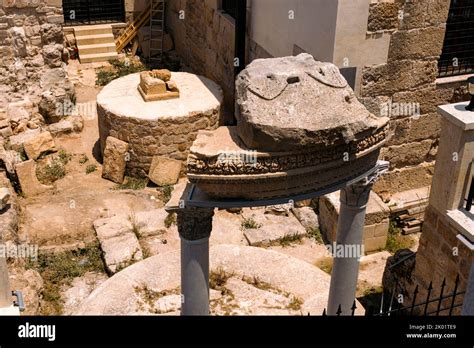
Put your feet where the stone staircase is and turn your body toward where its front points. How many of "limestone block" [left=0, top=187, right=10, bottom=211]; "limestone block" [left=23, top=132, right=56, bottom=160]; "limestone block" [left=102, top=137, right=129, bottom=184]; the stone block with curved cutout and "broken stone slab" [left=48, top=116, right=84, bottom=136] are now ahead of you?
5

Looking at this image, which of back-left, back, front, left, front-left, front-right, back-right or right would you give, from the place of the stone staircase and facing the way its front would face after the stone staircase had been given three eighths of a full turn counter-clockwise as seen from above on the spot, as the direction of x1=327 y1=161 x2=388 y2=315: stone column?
back-right

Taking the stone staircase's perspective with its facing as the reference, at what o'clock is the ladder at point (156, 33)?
The ladder is roughly at 9 o'clock from the stone staircase.

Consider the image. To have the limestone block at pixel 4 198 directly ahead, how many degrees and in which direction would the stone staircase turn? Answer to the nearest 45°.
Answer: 0° — it already faces it

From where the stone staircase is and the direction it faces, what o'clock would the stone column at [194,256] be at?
The stone column is roughly at 12 o'clock from the stone staircase.

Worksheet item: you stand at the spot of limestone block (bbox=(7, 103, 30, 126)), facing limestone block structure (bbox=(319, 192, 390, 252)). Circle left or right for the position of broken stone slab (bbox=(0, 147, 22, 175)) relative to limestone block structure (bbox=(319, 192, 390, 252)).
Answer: right

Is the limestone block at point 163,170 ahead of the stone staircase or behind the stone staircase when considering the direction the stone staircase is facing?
ahead

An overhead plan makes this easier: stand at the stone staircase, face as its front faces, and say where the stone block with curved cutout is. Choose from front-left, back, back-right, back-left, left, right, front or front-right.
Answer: front

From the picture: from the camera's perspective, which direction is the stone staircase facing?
toward the camera

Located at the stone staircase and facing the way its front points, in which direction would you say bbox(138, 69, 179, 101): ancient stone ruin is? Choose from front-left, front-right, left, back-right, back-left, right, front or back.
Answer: front

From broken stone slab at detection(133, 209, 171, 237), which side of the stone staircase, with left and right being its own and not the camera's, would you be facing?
front

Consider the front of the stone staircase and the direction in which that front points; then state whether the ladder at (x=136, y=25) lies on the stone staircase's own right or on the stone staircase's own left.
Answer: on the stone staircase's own left

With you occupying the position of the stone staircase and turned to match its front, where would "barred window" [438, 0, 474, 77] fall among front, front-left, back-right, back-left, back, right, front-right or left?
front-left
